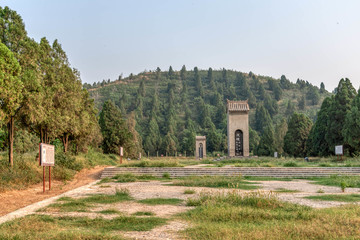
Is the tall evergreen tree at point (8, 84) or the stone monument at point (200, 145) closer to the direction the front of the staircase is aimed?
the tall evergreen tree

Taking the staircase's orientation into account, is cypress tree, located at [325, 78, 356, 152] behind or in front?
behind

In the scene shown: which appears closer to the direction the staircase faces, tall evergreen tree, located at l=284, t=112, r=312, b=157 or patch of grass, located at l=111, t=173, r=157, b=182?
the patch of grass

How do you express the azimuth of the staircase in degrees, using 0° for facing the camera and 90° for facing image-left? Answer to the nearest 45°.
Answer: approximately 0°

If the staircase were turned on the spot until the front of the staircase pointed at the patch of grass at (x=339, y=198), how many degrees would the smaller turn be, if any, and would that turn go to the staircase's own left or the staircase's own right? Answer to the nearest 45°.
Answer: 0° — it already faces it

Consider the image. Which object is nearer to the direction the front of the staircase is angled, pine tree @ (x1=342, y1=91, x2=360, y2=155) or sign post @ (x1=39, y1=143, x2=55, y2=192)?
the sign post

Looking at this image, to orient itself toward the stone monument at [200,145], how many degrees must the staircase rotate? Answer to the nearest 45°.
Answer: approximately 180°

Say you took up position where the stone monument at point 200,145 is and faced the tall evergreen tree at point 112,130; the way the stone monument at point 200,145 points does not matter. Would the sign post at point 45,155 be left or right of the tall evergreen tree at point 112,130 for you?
left

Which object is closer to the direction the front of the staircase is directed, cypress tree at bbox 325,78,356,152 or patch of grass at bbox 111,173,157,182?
the patch of grass

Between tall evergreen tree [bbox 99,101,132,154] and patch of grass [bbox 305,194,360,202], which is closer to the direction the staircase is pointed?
the patch of grass

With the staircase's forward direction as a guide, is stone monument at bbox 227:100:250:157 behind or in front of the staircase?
behind

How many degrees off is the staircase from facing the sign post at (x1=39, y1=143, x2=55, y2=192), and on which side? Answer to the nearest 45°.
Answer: approximately 45° to its right

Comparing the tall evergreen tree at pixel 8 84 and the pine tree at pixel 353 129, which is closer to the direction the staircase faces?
the tall evergreen tree

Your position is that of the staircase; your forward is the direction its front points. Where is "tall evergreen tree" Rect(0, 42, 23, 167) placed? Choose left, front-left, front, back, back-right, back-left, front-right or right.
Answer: front-right
